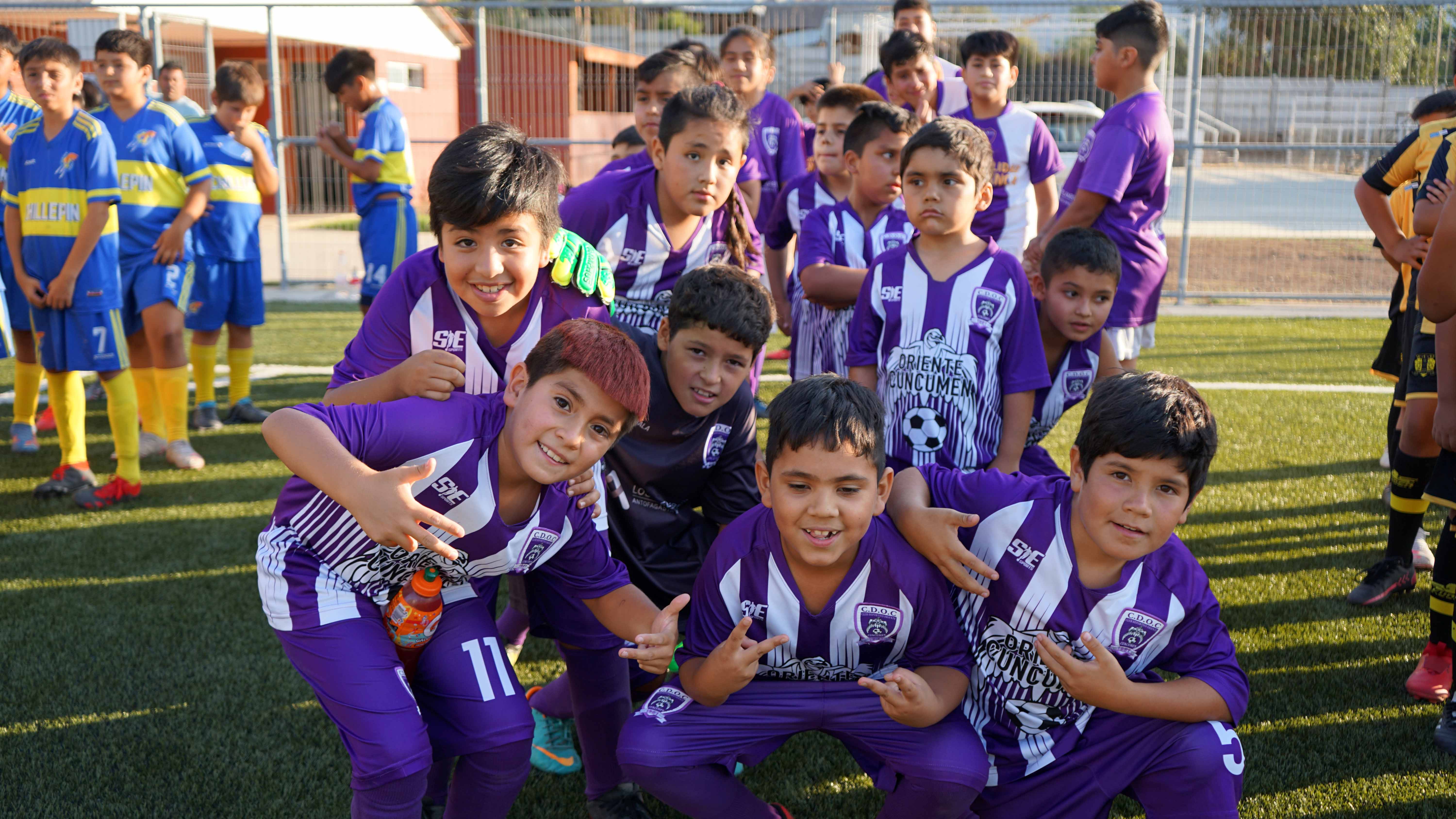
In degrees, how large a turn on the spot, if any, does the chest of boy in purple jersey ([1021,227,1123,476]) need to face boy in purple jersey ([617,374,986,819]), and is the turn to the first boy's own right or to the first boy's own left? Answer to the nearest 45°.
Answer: approximately 45° to the first boy's own right

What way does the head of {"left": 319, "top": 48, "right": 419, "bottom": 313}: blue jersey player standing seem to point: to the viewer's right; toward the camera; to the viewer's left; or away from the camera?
to the viewer's left

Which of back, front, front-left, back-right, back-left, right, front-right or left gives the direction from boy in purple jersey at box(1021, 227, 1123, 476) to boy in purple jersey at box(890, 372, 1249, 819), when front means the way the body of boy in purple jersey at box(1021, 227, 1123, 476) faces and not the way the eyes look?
front-right

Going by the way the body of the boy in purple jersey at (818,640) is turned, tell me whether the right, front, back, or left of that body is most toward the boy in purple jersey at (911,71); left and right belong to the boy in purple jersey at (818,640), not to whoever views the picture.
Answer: back

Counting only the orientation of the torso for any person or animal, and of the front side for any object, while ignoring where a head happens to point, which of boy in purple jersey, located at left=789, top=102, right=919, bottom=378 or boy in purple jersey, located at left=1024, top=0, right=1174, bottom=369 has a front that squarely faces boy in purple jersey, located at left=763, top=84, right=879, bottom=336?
boy in purple jersey, located at left=1024, top=0, right=1174, bottom=369

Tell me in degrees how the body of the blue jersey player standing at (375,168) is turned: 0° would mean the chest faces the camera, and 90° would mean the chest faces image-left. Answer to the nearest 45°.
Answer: approximately 90°

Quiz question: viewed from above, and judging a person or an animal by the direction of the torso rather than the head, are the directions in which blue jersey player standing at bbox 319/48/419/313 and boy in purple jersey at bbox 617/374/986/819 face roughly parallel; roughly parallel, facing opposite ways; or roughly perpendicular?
roughly perpendicular

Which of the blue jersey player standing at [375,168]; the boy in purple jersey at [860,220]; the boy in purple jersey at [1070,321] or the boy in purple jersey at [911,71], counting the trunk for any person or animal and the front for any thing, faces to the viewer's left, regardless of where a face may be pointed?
the blue jersey player standing

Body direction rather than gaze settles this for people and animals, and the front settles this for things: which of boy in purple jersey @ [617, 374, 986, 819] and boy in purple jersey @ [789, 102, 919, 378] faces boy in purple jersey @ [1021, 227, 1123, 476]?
boy in purple jersey @ [789, 102, 919, 378]

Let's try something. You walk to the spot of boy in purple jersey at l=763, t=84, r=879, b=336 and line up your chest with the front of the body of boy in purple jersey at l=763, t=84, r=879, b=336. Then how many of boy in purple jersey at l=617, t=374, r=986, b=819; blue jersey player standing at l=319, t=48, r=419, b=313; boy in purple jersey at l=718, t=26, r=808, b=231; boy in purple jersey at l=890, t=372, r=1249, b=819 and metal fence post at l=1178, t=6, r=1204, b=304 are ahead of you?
2
